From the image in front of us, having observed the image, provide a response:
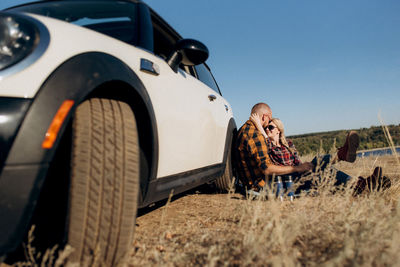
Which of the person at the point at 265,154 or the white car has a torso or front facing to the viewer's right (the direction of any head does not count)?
the person

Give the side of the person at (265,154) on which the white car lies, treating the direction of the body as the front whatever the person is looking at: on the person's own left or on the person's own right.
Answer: on the person's own right

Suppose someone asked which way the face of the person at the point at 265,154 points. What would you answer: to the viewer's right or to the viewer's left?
to the viewer's right

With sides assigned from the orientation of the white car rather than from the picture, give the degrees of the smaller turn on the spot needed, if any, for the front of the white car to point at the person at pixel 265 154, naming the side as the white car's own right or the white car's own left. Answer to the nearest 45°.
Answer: approximately 180°

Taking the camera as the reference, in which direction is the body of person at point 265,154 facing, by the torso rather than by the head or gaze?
to the viewer's right

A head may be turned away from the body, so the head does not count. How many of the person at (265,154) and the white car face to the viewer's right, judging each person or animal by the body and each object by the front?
1
